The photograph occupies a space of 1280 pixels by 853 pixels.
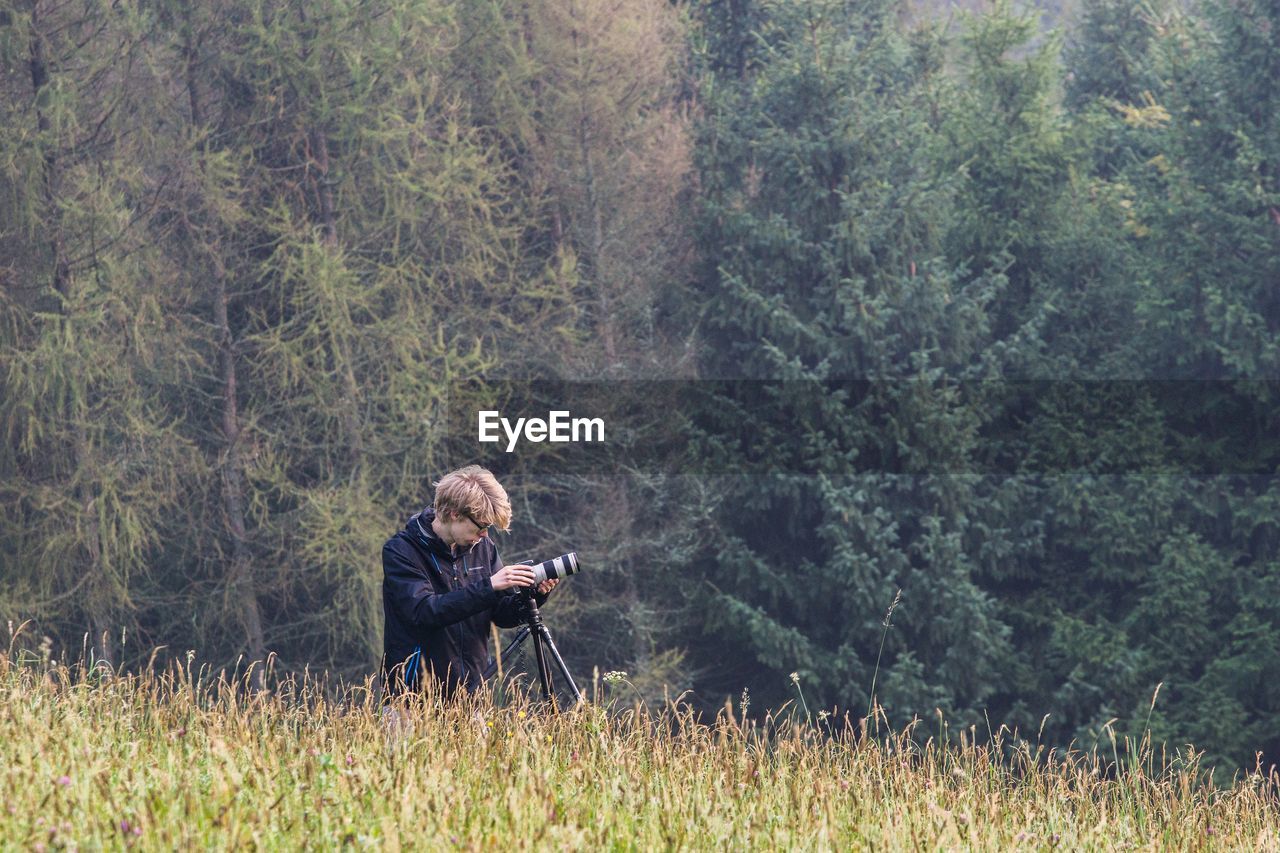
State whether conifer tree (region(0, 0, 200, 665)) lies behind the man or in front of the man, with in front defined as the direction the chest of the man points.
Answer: behind

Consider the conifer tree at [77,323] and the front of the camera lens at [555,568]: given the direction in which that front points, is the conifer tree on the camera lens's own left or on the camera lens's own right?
on the camera lens's own left

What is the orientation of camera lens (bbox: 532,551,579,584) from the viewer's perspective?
to the viewer's right

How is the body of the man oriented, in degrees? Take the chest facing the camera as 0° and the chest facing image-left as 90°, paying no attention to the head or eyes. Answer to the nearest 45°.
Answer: approximately 315°

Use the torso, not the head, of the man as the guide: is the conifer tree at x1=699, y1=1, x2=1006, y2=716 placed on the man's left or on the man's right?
on the man's left

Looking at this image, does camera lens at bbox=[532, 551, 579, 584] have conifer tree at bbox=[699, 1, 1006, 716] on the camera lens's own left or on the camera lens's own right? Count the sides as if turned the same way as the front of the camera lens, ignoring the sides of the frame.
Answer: on the camera lens's own left
